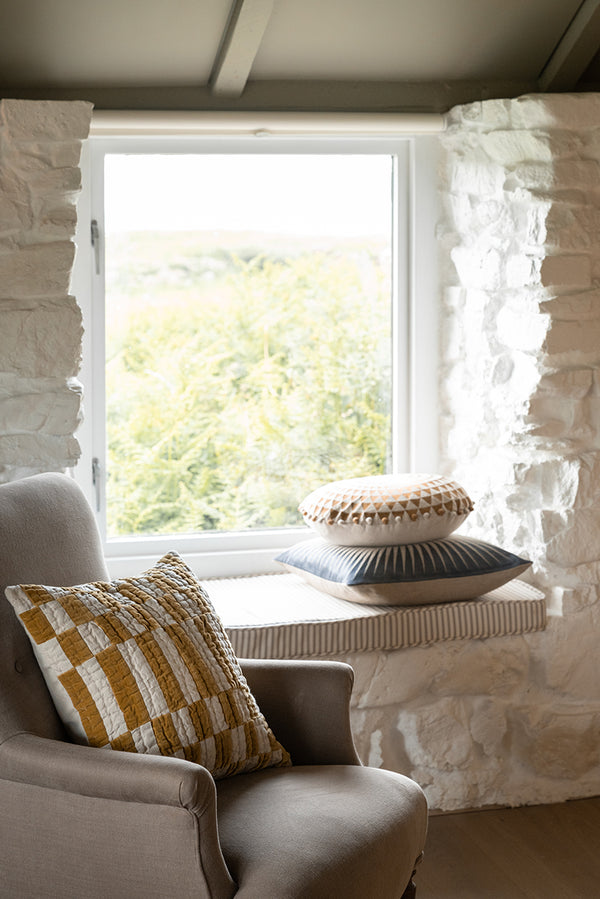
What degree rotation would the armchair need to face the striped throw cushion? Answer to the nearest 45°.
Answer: approximately 90° to its left

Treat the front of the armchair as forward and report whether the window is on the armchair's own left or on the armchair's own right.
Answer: on the armchair's own left

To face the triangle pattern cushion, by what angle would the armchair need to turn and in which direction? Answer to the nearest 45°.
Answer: approximately 90° to its left

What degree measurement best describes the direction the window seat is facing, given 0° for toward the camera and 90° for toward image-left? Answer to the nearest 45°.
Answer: approximately 0°

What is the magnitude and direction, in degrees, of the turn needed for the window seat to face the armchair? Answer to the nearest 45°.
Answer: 0° — it already faces it

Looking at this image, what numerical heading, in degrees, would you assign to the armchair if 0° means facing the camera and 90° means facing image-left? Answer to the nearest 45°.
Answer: approximately 315°

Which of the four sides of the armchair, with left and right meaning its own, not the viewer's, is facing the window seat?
left
